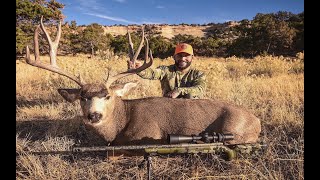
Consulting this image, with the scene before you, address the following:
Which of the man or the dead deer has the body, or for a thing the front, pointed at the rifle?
the man

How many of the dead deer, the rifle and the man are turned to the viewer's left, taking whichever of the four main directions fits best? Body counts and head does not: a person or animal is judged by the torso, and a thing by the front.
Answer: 2

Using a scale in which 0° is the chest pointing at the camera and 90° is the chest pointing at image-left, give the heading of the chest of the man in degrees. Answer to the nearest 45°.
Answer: approximately 0°

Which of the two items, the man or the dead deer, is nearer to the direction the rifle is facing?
the dead deer

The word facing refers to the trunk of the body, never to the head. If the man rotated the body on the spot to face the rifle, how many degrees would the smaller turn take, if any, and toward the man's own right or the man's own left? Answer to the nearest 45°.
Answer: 0° — they already face it

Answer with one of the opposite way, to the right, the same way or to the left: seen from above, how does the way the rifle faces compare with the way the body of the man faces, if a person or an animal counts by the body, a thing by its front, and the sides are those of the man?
to the right

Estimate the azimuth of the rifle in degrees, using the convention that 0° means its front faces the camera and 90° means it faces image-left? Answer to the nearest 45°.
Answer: approximately 90°

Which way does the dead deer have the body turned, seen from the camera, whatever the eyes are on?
to the viewer's left

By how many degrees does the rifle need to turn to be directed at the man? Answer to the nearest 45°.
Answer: approximately 90° to its right

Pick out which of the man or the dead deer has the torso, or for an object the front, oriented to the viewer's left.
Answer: the dead deer

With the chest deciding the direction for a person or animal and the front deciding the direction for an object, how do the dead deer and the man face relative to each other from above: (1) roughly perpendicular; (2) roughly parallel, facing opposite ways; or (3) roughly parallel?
roughly perpendicular

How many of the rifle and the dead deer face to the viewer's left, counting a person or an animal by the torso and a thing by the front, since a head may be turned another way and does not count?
2
